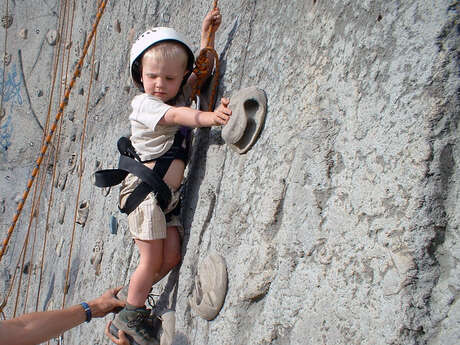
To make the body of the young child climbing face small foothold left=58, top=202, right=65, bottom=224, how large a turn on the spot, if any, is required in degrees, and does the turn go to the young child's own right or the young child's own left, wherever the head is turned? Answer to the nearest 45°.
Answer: approximately 135° to the young child's own left

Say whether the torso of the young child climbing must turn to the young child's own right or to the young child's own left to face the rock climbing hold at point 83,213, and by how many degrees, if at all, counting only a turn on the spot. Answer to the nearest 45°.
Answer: approximately 135° to the young child's own left

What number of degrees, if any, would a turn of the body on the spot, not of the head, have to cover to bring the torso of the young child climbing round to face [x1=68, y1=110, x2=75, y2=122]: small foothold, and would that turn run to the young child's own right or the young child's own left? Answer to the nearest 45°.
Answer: approximately 135° to the young child's own left

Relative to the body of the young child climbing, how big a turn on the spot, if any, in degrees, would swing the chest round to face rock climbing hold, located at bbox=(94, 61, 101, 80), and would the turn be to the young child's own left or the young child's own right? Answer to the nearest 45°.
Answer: approximately 135° to the young child's own left
